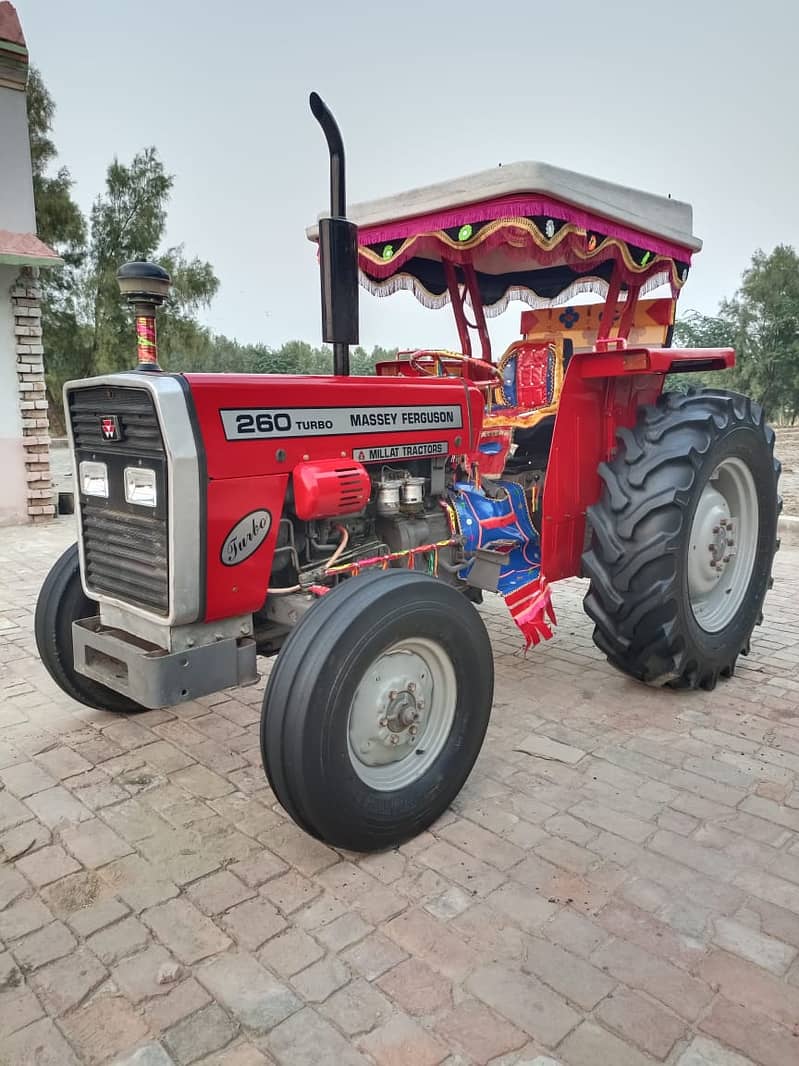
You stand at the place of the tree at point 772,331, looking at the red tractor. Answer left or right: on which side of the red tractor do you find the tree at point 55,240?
right

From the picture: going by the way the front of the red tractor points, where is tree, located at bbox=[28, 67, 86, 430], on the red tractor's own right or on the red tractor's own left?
on the red tractor's own right

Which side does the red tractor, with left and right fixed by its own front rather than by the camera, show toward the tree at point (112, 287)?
right

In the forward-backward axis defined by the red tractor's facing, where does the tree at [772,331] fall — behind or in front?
behind

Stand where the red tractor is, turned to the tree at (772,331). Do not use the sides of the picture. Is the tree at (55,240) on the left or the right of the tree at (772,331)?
left

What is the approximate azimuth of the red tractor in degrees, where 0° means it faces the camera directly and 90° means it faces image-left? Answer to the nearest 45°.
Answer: approximately 45°
